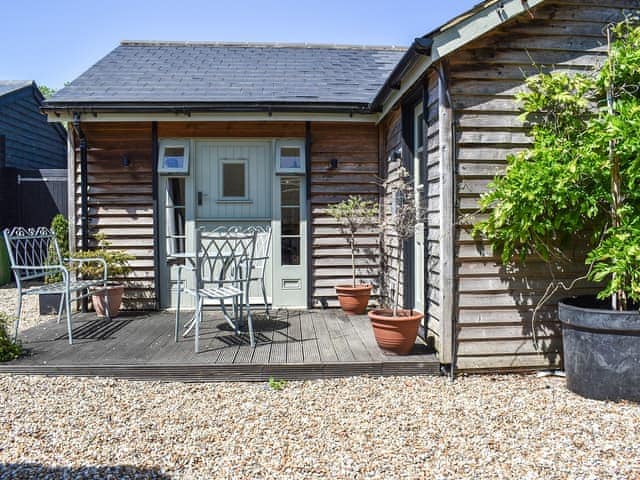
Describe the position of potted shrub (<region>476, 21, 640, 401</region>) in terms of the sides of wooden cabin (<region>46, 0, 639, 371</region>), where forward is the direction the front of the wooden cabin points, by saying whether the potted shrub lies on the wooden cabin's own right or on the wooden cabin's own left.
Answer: on the wooden cabin's own left

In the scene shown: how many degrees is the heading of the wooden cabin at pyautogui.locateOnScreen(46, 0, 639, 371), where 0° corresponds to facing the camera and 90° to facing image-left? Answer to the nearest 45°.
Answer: approximately 0°
